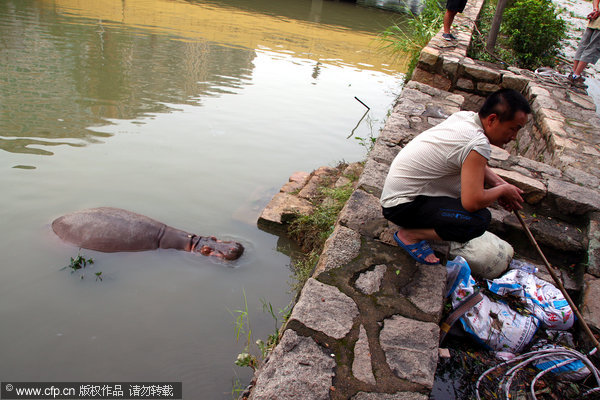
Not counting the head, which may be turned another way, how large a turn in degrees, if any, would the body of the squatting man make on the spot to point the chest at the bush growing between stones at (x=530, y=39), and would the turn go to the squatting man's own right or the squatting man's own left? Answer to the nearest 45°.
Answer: approximately 90° to the squatting man's own left

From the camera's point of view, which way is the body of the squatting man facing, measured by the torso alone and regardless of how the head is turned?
to the viewer's right

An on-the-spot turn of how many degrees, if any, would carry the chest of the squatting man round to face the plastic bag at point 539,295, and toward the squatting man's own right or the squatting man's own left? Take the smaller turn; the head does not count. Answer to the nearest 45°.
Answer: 0° — they already face it

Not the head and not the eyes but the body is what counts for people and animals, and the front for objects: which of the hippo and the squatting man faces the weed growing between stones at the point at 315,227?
the hippo

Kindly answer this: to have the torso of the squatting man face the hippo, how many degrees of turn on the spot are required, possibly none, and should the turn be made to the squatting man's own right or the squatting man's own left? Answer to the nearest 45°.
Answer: approximately 180°

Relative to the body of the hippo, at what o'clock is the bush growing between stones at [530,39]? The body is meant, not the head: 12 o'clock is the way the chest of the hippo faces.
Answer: The bush growing between stones is roughly at 11 o'clock from the hippo.

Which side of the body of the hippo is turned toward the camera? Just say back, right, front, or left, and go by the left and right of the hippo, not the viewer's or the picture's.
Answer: right
